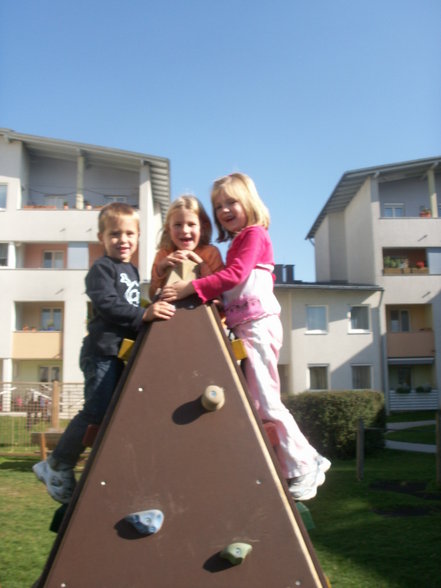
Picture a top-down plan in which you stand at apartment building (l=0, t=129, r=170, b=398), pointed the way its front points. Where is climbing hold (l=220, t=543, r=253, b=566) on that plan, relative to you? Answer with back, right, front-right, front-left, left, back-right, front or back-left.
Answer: front

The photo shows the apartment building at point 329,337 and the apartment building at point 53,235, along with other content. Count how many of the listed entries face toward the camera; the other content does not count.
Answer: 2

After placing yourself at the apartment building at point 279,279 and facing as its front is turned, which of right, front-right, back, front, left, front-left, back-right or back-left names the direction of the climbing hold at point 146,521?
front

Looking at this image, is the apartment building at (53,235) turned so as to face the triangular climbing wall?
yes

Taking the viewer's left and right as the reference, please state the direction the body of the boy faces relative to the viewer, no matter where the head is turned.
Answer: facing the viewer and to the right of the viewer

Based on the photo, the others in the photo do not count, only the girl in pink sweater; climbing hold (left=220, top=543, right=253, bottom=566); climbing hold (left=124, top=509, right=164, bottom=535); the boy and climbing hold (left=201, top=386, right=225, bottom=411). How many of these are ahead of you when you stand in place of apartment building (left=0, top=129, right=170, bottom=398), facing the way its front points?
5

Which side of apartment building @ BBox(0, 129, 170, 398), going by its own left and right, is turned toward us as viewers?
front

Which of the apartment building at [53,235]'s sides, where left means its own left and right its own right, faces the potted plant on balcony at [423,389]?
left

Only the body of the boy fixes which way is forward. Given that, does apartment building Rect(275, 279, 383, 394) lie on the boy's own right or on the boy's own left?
on the boy's own left

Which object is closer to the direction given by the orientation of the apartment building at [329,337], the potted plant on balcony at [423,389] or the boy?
the boy

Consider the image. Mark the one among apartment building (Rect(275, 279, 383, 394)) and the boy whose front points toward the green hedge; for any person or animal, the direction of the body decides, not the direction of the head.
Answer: the apartment building

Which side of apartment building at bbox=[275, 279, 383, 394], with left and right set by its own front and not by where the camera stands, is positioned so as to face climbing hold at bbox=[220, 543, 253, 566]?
front

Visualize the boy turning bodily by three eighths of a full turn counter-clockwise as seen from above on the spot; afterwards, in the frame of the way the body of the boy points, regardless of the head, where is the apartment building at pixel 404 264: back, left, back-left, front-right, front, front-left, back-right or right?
front-right

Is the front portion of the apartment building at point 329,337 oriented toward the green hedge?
yes

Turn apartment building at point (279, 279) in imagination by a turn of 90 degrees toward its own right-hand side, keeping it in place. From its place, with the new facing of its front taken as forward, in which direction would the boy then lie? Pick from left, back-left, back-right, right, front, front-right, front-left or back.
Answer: left
